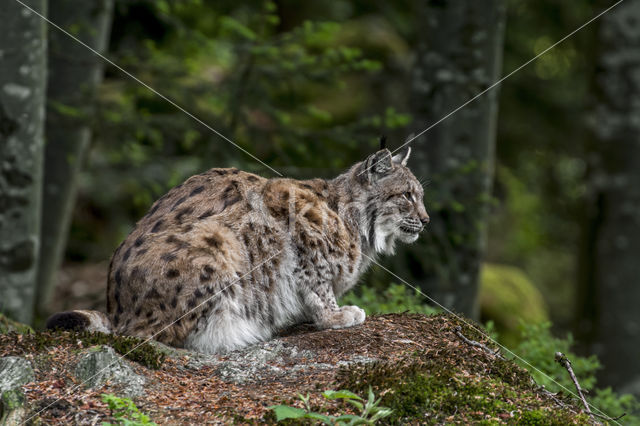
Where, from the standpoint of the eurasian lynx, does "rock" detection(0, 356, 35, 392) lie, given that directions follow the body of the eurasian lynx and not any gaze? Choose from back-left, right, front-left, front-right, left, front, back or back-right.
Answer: back-right

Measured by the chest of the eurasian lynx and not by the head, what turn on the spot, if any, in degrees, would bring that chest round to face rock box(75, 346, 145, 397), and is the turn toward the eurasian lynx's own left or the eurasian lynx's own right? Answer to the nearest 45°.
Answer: approximately 135° to the eurasian lynx's own right

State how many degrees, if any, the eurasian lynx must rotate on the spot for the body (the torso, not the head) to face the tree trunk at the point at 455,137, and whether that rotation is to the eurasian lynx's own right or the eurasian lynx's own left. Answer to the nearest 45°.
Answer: approximately 45° to the eurasian lynx's own left

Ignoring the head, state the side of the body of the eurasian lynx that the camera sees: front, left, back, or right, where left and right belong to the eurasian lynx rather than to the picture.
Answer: right

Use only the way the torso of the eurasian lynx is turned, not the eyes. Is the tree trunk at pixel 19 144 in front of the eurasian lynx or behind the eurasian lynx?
behind

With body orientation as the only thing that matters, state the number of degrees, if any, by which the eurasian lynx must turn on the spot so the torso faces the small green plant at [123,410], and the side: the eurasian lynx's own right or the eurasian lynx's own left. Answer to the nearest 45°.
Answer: approximately 90° to the eurasian lynx's own right

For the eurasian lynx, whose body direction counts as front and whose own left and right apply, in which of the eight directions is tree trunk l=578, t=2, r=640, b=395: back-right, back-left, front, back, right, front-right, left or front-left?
front-left

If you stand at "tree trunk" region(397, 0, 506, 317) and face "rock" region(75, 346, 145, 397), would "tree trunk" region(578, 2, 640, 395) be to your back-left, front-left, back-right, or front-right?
back-left

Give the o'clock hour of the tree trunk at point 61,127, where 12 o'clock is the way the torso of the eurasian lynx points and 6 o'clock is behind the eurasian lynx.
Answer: The tree trunk is roughly at 8 o'clock from the eurasian lynx.

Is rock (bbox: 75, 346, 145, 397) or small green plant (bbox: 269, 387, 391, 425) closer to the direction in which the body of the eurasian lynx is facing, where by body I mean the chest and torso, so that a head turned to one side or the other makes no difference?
the small green plant

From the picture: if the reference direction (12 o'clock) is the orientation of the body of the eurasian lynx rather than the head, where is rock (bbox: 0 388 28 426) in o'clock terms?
The rock is roughly at 4 o'clock from the eurasian lynx.

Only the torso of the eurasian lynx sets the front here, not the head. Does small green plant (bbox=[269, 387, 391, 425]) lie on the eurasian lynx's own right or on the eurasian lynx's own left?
on the eurasian lynx's own right
